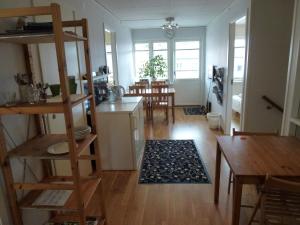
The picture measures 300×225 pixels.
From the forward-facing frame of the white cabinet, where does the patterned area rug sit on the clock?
The patterned area rug is roughly at 12 o'clock from the white cabinet.

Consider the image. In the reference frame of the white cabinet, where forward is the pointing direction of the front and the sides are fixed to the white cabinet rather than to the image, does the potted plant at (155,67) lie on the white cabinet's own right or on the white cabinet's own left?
on the white cabinet's own left

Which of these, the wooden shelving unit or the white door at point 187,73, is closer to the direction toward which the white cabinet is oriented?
the white door

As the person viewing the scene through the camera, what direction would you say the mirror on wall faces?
facing to the right of the viewer

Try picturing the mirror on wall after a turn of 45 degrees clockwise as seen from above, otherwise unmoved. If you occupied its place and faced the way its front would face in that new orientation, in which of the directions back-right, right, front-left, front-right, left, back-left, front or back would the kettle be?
front-right

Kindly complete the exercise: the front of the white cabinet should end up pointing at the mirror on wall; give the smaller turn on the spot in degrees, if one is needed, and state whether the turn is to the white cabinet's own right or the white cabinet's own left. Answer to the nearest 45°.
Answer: approximately 90° to the white cabinet's own left

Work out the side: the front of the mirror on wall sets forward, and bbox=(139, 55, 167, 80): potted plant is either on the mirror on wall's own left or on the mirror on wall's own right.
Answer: on the mirror on wall's own left

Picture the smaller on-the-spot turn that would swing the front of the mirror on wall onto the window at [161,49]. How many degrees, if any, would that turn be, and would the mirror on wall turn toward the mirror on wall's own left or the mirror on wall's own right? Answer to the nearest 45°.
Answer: approximately 45° to the mirror on wall's own left

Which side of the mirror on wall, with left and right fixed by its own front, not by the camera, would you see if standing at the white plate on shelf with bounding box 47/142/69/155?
right

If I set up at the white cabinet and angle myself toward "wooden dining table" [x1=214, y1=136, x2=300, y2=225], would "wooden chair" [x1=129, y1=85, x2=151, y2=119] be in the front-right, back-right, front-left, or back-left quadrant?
back-left

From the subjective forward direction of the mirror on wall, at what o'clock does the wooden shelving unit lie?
The wooden shelving unit is roughly at 3 o'clock from the mirror on wall.

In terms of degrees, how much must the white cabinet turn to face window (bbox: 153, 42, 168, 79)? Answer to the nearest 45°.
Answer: approximately 90° to its left

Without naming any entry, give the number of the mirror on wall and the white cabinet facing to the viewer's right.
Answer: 2

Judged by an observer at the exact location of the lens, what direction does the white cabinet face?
facing to the right of the viewer
